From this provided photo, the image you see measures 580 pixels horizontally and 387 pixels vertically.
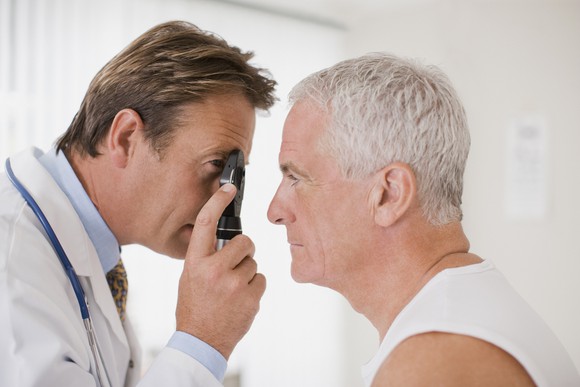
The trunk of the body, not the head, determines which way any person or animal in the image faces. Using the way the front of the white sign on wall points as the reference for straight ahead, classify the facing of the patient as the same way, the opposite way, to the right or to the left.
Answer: to the right

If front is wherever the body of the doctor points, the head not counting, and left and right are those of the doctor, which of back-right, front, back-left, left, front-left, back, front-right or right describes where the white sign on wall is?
front-left

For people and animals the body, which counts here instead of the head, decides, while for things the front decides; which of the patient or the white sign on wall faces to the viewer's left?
the patient

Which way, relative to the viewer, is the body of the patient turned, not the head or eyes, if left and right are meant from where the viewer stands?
facing to the left of the viewer

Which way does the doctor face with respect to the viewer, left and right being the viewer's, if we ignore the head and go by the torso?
facing to the right of the viewer

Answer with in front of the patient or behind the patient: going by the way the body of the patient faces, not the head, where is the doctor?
in front

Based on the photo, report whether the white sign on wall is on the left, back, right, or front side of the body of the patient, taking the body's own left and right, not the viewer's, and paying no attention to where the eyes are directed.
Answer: right

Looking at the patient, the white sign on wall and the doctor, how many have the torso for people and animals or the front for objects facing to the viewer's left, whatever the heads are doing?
1

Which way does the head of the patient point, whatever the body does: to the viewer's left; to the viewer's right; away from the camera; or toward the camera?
to the viewer's left

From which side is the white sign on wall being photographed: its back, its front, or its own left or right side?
front

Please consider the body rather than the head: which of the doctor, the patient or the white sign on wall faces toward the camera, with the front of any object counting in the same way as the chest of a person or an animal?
the white sign on wall

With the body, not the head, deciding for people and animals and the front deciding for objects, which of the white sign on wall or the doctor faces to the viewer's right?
the doctor

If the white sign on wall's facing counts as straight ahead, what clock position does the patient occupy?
The patient is roughly at 12 o'clock from the white sign on wall.
